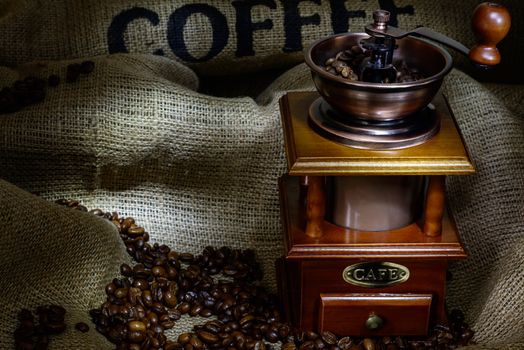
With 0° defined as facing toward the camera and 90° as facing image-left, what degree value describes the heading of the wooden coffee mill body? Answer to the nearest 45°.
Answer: approximately 0°

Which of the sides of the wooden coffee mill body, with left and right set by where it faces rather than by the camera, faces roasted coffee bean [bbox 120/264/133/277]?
right

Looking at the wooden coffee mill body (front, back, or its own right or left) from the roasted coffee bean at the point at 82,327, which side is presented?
right
